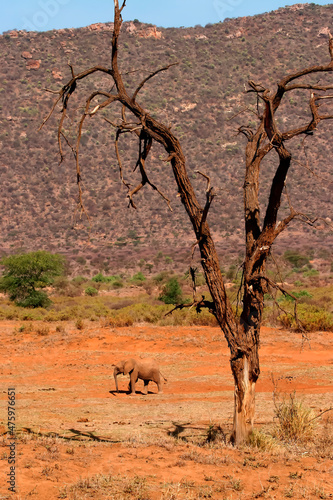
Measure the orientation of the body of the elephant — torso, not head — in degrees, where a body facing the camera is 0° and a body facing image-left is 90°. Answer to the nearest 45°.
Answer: approximately 90°

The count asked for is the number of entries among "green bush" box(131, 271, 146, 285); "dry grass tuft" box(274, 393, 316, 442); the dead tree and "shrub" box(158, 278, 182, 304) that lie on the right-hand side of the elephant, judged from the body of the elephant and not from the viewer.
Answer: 2

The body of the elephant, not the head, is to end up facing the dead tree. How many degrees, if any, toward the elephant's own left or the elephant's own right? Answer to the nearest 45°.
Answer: approximately 90° to the elephant's own left

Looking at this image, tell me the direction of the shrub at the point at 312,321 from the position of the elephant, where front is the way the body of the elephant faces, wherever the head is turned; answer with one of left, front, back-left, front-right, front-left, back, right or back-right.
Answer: back-right

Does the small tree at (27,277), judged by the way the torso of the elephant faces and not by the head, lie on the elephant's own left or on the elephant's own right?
on the elephant's own right

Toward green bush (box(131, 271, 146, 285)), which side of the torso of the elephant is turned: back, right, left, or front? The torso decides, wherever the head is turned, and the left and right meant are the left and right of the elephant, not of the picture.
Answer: right

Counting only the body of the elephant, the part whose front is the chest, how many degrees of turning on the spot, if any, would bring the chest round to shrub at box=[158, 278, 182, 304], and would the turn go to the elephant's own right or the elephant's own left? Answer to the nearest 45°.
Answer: approximately 90° to the elephant's own right

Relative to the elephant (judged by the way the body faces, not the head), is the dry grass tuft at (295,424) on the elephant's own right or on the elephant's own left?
on the elephant's own left

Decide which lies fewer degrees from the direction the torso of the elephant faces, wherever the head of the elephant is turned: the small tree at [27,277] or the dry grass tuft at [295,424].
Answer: the small tree

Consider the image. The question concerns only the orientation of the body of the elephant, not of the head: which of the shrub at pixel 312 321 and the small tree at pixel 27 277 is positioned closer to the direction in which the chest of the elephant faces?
the small tree
